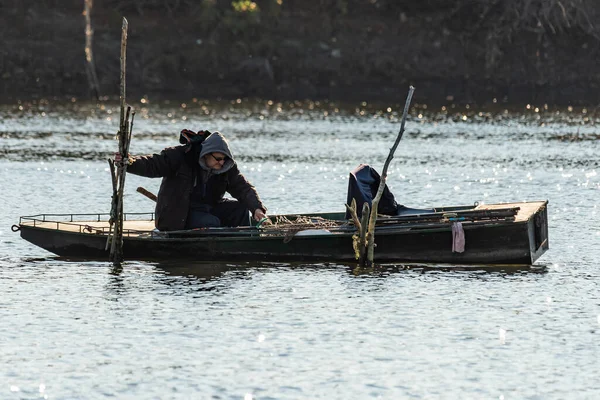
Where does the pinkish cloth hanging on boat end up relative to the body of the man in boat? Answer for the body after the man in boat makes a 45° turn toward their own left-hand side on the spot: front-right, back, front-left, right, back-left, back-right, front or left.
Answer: front

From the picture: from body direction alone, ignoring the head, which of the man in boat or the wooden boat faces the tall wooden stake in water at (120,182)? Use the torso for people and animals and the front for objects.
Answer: the wooden boat

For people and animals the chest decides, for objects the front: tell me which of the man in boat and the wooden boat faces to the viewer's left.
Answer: the wooden boat

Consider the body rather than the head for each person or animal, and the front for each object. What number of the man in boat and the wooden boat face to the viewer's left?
1

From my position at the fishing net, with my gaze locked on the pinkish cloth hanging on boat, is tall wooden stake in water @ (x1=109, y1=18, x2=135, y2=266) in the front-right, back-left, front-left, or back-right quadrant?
back-right

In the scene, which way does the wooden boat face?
to the viewer's left

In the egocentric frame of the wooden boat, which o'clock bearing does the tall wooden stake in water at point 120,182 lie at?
The tall wooden stake in water is roughly at 12 o'clock from the wooden boat.
